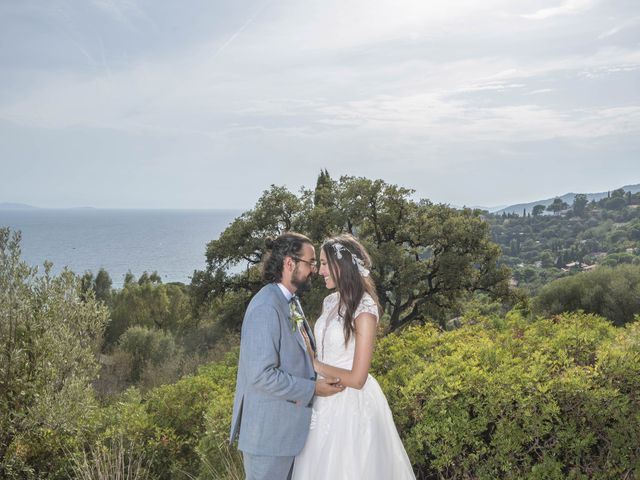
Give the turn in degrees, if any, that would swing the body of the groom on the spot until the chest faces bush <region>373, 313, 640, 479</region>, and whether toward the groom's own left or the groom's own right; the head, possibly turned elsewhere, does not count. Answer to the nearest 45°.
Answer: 0° — they already face it

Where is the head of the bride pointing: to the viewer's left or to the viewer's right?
to the viewer's left

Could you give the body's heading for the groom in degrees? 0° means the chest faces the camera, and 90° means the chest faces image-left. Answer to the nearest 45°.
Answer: approximately 270°

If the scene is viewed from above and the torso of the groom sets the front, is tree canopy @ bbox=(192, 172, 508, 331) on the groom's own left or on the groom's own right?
on the groom's own left

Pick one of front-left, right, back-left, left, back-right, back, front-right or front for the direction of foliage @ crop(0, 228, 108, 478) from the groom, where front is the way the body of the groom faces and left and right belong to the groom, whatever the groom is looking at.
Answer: back-left

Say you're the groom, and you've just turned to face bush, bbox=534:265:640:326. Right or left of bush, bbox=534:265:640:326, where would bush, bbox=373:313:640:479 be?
right

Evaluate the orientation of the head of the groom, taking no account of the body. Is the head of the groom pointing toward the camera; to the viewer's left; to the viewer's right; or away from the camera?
to the viewer's right

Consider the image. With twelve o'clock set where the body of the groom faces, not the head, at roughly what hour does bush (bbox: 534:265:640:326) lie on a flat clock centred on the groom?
The bush is roughly at 10 o'clock from the groom.
